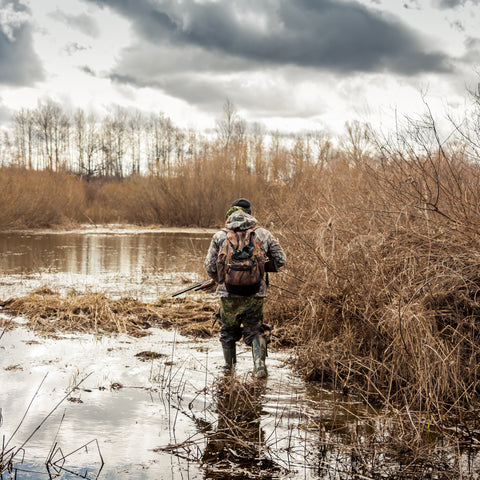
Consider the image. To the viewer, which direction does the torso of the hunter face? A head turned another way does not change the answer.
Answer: away from the camera
